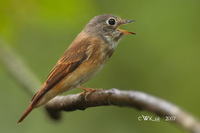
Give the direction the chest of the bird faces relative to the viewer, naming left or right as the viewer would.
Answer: facing to the right of the viewer
